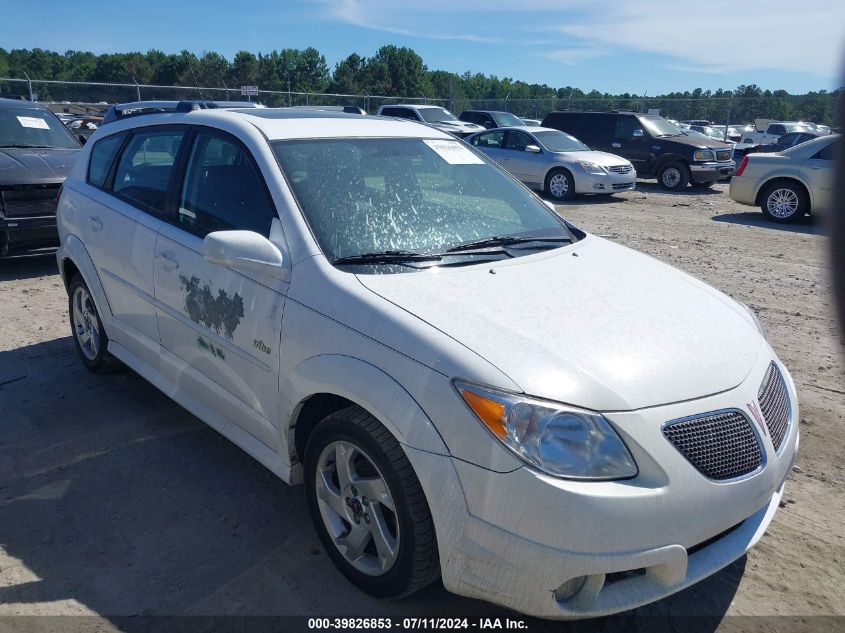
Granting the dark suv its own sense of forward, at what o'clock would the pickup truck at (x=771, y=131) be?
The pickup truck is roughly at 8 o'clock from the dark suv.

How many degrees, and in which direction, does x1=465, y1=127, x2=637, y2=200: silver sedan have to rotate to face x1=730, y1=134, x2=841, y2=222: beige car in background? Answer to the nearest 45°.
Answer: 0° — it already faces it

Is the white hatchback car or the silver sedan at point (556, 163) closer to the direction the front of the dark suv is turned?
the white hatchback car

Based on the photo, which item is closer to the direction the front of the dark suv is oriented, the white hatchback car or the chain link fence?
the white hatchback car

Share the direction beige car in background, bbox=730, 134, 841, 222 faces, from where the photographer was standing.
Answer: facing to the right of the viewer

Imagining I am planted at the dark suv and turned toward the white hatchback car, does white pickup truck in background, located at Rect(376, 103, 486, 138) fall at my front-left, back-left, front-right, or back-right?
back-right

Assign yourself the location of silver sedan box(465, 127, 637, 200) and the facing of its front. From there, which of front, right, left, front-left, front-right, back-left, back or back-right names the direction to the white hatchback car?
front-right

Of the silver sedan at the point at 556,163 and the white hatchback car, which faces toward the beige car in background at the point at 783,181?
the silver sedan

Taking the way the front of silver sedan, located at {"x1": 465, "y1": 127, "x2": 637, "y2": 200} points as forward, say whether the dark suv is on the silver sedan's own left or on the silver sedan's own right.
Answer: on the silver sedan's own left
